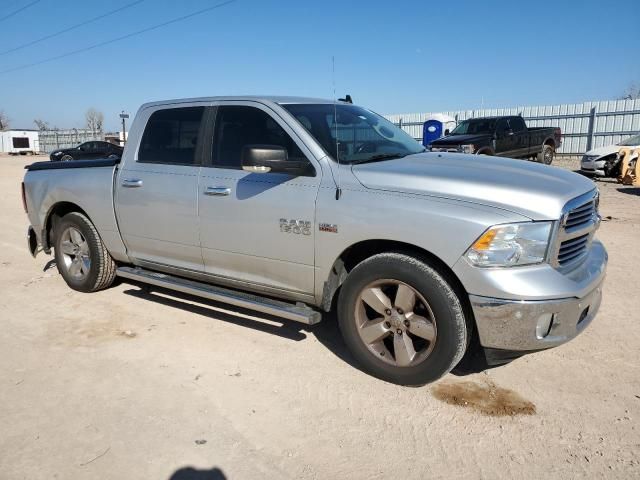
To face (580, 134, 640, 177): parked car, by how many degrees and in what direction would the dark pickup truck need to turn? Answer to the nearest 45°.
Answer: approximately 135° to its left

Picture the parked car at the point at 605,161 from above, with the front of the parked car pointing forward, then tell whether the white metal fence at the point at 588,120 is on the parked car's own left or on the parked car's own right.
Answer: on the parked car's own right

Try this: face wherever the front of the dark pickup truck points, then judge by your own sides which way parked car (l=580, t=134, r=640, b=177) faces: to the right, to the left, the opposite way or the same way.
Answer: the same way

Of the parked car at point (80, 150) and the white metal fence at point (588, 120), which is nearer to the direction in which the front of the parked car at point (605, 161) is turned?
the parked car

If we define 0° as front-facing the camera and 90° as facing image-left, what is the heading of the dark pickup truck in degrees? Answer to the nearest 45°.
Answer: approximately 45°

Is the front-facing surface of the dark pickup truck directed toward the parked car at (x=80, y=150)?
no

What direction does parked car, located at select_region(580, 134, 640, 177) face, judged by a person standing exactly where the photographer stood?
facing the viewer and to the left of the viewer

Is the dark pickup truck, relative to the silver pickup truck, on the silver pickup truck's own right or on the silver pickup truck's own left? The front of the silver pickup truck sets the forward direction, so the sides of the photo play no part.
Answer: on the silver pickup truck's own left

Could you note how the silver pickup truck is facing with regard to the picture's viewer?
facing the viewer and to the right of the viewer

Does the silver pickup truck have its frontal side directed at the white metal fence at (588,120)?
no

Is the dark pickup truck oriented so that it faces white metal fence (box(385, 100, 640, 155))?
no

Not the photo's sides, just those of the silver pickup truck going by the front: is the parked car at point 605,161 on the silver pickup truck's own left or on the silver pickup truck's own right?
on the silver pickup truck's own left

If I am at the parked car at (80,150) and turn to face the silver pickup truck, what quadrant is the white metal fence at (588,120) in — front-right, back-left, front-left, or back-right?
front-left

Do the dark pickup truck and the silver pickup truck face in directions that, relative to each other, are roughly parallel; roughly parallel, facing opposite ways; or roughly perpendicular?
roughly perpendicular

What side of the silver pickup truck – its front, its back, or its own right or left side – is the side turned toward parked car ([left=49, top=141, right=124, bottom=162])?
back

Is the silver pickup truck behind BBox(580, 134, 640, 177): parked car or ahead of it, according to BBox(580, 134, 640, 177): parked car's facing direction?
ahead

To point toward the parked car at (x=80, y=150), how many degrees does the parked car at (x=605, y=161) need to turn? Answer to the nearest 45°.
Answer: approximately 45° to its right
